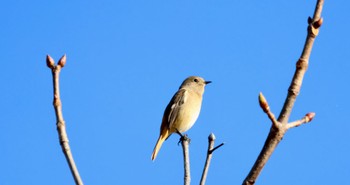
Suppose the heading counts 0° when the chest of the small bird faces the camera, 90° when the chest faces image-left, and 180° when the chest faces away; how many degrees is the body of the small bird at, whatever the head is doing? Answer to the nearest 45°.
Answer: approximately 270°
